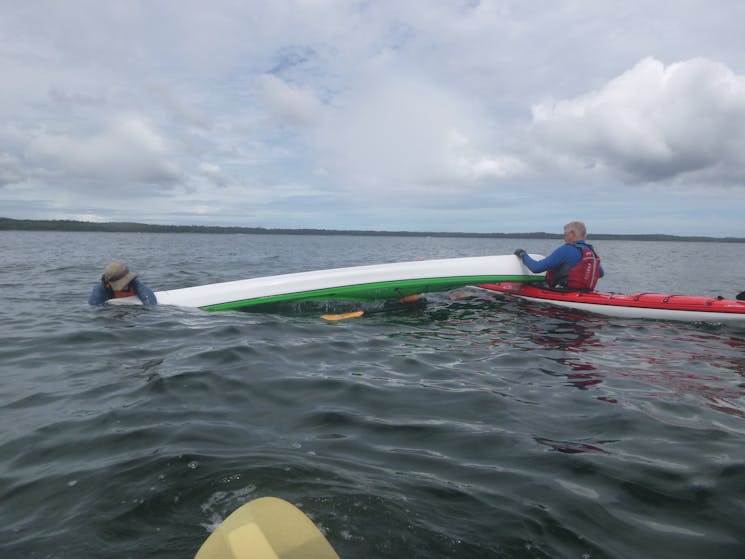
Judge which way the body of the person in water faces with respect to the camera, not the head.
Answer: toward the camera

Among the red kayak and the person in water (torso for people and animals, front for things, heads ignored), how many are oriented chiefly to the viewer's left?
1

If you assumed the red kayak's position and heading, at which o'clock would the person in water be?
The person in water is roughly at 11 o'clock from the red kayak.

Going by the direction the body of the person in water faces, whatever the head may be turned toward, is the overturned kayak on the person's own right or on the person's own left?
on the person's own left

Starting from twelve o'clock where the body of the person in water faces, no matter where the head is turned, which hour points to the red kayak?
The red kayak is roughly at 10 o'clock from the person in water.

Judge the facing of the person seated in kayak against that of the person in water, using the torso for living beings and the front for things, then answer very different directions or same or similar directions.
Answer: very different directions

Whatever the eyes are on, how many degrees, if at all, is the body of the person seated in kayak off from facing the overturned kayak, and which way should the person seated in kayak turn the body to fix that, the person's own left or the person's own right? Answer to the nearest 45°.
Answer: approximately 90° to the person's own left
